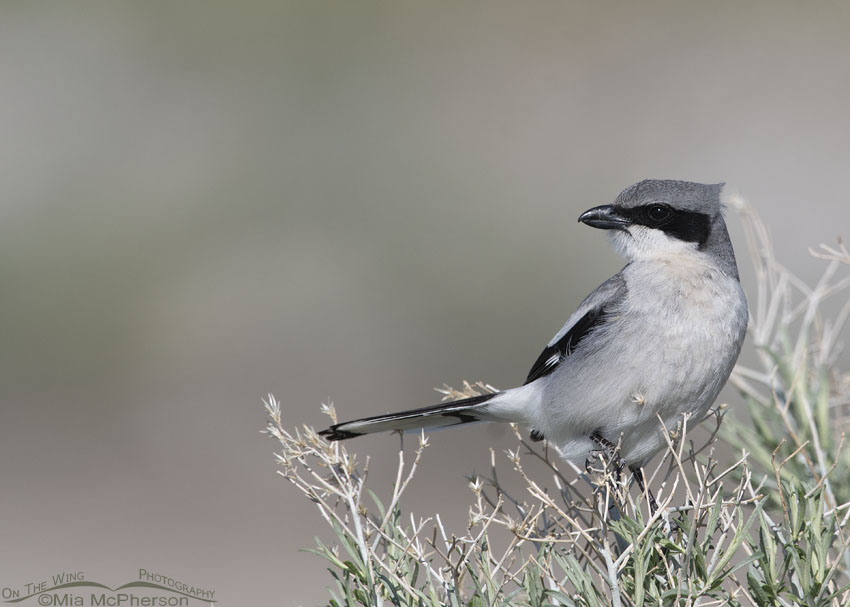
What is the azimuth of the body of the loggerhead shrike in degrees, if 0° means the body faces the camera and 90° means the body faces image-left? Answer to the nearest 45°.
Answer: approximately 315°
